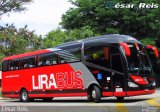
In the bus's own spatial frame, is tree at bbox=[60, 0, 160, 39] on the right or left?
on its left
